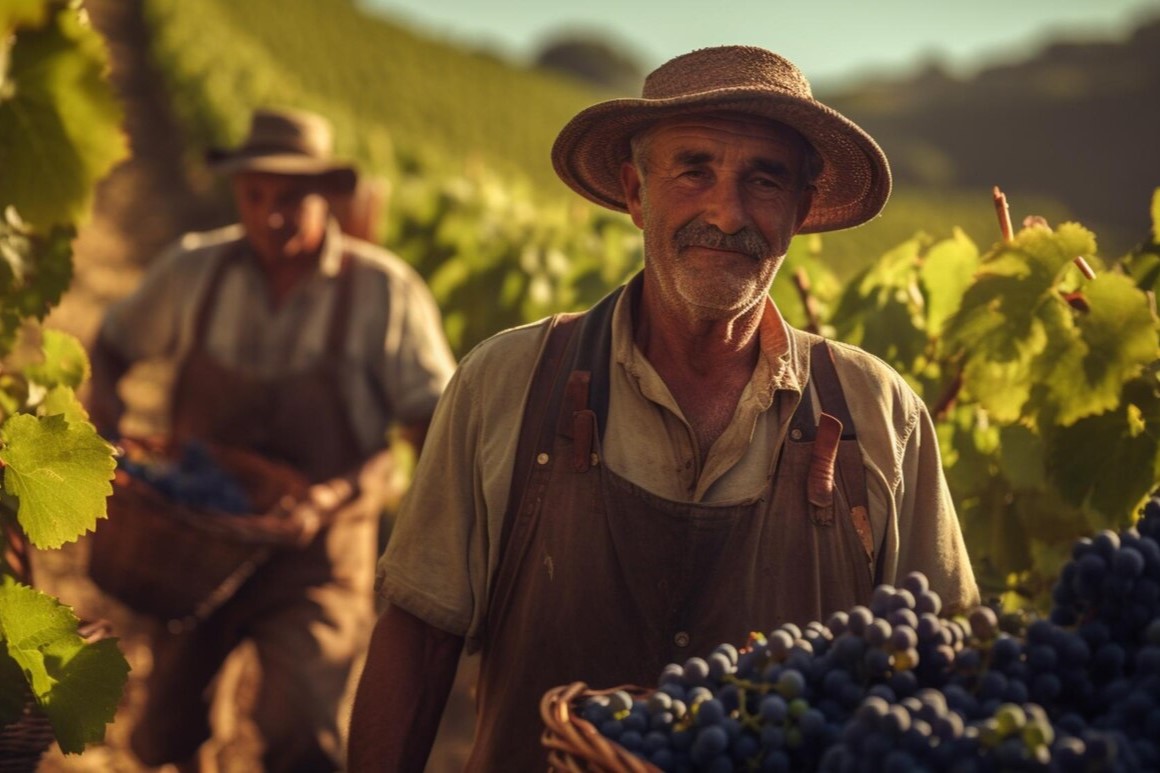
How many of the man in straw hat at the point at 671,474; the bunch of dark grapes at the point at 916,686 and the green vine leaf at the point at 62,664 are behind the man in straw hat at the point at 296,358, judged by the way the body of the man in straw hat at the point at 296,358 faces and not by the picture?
0

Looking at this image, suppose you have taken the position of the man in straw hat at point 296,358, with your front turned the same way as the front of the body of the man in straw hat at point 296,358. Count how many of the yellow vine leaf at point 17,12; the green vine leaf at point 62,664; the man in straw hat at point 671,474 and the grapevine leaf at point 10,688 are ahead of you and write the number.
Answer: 4

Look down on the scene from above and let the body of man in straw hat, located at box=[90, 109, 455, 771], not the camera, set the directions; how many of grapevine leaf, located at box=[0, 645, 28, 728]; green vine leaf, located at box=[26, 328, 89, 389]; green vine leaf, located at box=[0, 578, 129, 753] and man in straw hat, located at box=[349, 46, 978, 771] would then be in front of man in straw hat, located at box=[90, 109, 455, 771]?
4

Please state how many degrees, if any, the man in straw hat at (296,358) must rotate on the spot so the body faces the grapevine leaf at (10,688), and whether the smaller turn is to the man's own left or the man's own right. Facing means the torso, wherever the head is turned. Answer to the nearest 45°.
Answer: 0° — they already face it

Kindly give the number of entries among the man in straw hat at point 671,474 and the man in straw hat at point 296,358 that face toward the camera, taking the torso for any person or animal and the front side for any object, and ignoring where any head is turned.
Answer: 2

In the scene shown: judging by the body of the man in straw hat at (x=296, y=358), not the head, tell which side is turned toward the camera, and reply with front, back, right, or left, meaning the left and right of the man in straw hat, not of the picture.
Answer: front

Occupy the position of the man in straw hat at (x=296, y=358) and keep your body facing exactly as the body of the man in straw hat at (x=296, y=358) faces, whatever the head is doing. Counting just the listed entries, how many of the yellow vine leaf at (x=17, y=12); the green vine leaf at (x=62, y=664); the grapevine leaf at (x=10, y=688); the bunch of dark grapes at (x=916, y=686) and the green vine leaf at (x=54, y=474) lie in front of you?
5

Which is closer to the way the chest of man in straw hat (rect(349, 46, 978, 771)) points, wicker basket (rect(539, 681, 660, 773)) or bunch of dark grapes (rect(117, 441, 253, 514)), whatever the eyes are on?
the wicker basket

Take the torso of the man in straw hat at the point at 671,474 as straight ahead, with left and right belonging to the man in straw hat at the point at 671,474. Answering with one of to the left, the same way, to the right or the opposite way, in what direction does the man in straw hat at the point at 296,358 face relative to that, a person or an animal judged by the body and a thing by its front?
the same way

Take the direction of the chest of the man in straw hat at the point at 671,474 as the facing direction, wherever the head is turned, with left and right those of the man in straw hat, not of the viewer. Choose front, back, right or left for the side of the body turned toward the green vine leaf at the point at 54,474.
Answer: right

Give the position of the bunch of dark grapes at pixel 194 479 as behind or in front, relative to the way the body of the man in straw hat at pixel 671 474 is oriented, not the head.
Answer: behind

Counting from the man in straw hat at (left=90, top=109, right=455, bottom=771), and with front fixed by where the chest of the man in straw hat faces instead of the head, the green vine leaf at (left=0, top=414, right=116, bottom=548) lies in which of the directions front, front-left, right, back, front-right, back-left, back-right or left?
front

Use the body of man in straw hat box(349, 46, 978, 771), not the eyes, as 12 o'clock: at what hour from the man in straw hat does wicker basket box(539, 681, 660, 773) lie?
The wicker basket is roughly at 12 o'clock from the man in straw hat.

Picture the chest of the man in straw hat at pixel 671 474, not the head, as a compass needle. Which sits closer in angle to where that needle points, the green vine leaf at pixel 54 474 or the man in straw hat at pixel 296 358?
the green vine leaf

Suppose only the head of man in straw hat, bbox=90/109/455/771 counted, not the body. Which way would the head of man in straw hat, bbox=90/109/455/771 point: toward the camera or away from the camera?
toward the camera

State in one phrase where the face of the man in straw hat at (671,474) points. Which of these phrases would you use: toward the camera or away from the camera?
toward the camera

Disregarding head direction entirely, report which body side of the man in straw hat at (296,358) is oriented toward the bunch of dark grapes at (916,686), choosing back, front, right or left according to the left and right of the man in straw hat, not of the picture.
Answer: front

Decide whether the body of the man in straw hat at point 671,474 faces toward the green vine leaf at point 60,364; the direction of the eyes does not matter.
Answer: no

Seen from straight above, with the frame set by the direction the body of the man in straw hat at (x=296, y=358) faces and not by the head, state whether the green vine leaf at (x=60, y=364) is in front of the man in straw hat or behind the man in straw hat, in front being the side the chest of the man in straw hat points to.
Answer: in front

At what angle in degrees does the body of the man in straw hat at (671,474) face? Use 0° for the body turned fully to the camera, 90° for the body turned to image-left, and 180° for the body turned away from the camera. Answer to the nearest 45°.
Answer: approximately 0°
